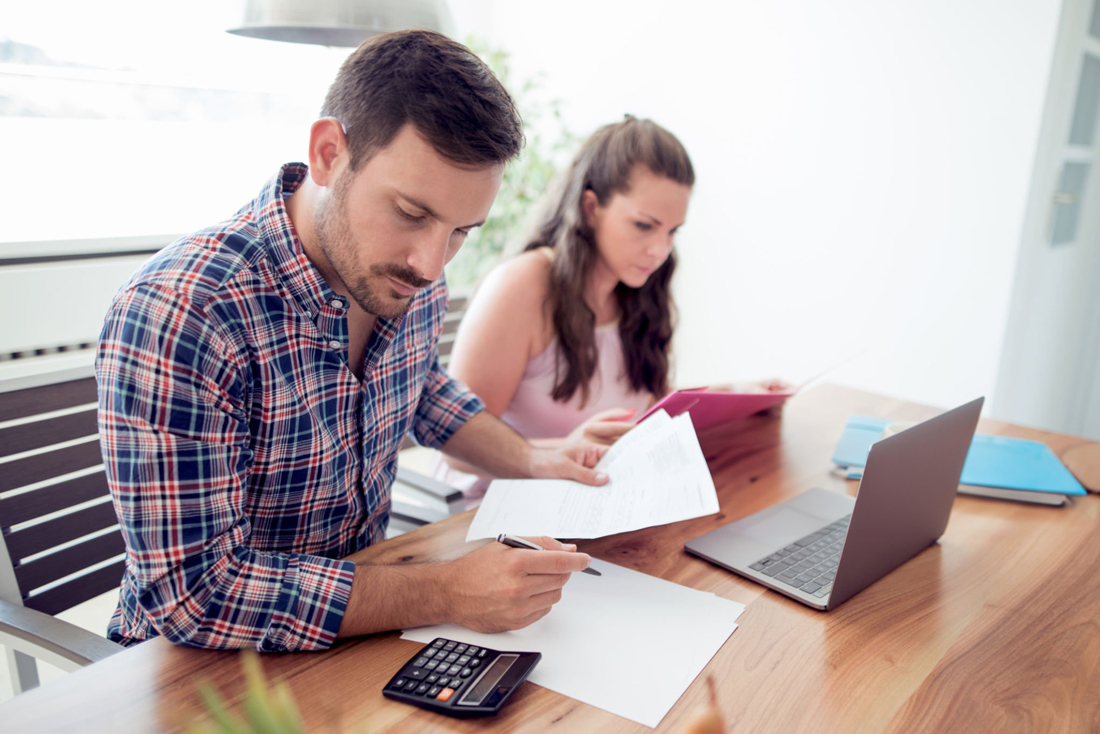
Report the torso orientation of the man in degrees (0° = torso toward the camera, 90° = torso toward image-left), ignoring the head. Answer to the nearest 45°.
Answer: approximately 315°

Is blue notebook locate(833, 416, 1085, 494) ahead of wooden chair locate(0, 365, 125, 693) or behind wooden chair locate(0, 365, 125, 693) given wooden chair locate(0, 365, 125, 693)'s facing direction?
ahead

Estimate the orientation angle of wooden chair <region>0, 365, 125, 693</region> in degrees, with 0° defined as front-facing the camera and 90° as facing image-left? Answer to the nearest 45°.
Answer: approximately 315°

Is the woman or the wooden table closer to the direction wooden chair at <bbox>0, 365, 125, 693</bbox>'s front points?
the wooden table

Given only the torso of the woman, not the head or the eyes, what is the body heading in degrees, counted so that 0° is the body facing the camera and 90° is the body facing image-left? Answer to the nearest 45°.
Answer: approximately 315°

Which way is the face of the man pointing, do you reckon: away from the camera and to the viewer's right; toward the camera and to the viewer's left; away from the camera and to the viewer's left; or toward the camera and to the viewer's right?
toward the camera and to the viewer's right
